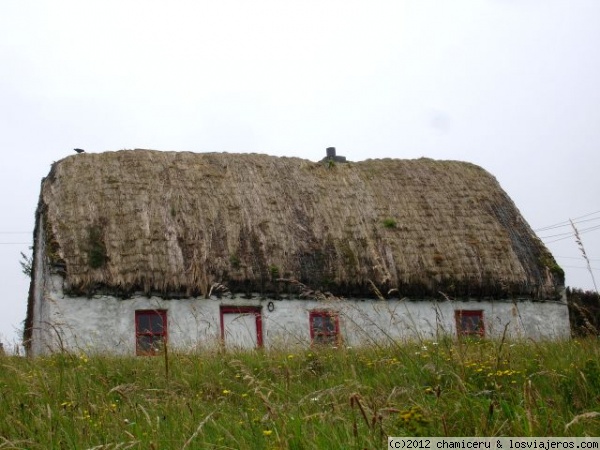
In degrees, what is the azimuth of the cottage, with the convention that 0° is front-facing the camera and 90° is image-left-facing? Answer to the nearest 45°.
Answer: approximately 0°
